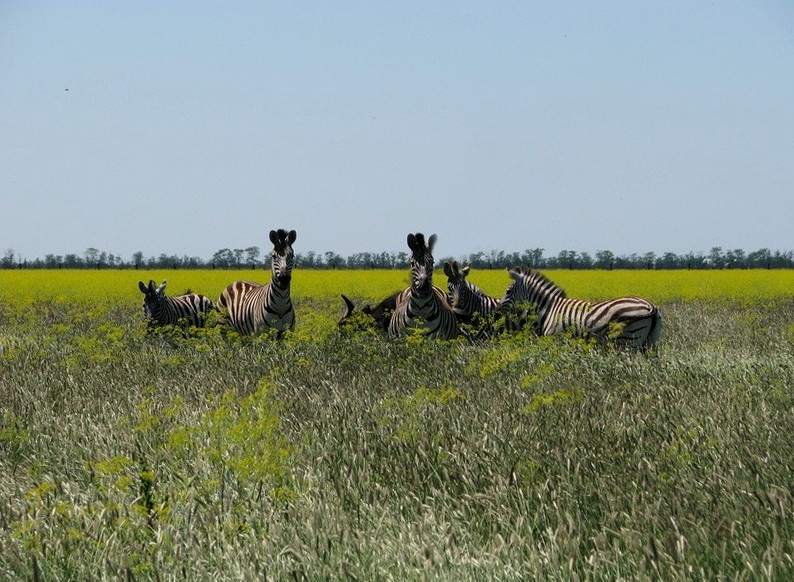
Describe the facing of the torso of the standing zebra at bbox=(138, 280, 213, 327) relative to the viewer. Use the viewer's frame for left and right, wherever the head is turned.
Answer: facing the viewer and to the left of the viewer

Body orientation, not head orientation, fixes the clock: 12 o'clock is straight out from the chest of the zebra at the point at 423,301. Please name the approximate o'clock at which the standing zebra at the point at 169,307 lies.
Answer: The standing zebra is roughly at 4 o'clock from the zebra.

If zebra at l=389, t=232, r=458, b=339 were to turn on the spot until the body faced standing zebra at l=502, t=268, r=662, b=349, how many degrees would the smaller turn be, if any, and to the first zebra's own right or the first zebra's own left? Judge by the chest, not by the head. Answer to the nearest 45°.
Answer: approximately 90° to the first zebra's own left

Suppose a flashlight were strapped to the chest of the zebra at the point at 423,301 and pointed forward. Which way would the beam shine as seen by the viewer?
toward the camera

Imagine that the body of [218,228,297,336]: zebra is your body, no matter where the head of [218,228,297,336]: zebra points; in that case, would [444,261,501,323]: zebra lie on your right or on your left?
on your left

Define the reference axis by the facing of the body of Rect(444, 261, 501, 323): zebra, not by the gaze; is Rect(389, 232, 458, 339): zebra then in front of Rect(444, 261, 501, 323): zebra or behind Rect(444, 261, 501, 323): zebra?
in front

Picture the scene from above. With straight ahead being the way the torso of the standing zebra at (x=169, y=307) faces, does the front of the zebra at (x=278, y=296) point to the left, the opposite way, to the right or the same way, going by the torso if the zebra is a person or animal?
to the left

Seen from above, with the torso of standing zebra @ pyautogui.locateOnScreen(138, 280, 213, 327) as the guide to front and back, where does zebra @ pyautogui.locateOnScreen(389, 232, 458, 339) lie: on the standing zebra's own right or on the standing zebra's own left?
on the standing zebra's own left

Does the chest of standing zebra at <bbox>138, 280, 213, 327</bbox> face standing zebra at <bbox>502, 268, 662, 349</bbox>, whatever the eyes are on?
no

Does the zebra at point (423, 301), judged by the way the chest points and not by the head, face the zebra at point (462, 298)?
no

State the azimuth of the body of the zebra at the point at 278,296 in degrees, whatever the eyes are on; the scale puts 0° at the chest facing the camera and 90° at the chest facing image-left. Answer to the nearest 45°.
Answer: approximately 315°

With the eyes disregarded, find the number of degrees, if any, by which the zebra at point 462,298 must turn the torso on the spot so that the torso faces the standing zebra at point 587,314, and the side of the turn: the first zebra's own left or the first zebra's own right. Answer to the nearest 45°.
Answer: approximately 90° to the first zebra's own left

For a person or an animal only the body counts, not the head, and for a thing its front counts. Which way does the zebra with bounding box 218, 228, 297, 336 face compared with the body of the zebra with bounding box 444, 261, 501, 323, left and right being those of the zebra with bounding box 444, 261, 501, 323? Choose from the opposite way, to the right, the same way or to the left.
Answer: to the left
